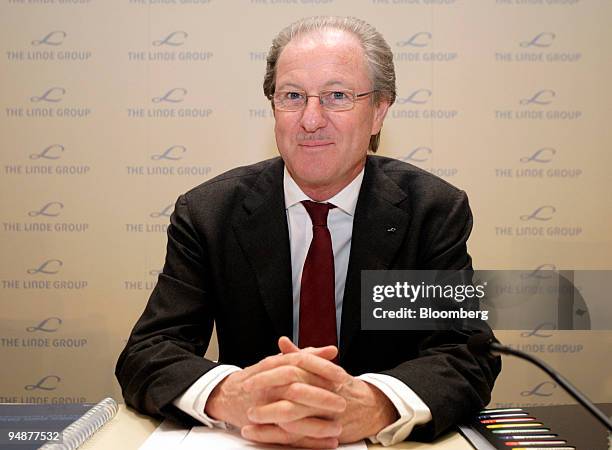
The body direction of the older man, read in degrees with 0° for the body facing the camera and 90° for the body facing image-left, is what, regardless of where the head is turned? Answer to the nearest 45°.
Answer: approximately 0°

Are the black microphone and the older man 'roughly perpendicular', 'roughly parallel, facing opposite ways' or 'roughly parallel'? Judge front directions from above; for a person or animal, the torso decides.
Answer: roughly perpendicular

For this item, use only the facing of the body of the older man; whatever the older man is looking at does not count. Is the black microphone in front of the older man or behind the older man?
in front

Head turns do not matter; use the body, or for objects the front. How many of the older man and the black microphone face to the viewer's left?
1

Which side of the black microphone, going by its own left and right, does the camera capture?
left

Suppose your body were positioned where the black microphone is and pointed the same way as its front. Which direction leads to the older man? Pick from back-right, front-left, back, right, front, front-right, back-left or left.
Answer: front-right
